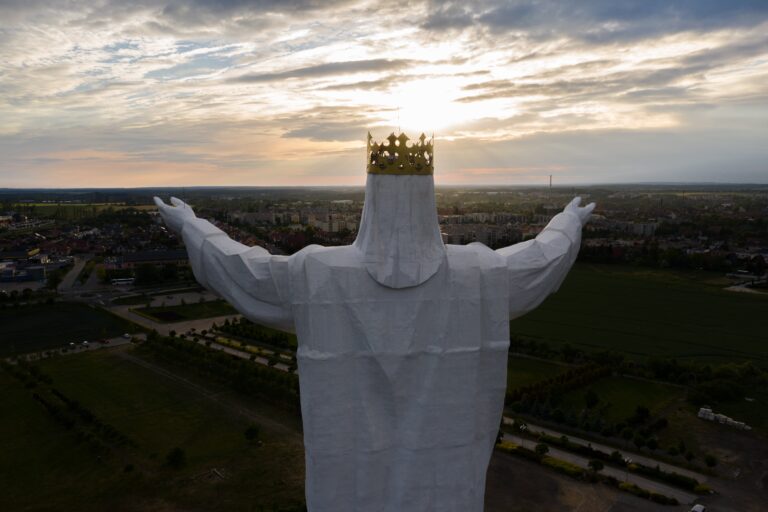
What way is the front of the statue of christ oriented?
away from the camera

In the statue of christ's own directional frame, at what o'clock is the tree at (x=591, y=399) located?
The tree is roughly at 1 o'clock from the statue of christ.

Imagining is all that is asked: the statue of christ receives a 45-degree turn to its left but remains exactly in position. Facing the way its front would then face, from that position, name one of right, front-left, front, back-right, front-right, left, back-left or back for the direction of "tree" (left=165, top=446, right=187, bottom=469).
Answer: front
